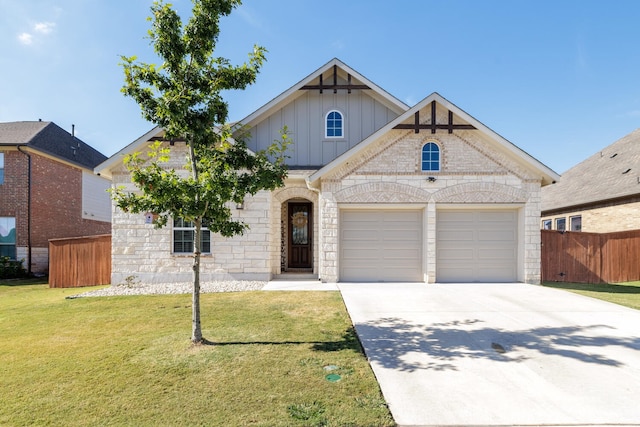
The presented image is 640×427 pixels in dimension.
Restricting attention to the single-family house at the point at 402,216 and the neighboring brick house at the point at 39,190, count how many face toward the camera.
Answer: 2

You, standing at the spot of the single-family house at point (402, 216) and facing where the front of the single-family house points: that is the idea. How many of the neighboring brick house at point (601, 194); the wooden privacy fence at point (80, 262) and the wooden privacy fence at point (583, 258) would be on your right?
1

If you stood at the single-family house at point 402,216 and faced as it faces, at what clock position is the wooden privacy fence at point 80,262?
The wooden privacy fence is roughly at 3 o'clock from the single-family house.

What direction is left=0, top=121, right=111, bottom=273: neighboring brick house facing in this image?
toward the camera

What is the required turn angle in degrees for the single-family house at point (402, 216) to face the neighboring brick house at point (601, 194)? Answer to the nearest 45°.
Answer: approximately 135° to its left

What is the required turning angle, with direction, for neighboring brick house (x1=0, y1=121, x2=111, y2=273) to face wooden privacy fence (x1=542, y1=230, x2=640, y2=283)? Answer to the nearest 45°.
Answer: approximately 45° to its left

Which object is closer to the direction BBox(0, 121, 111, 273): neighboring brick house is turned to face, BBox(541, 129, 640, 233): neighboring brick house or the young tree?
the young tree

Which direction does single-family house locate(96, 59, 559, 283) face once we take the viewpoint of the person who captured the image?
facing the viewer

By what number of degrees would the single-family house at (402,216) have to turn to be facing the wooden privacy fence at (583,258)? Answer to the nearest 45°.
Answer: approximately 90° to its left
